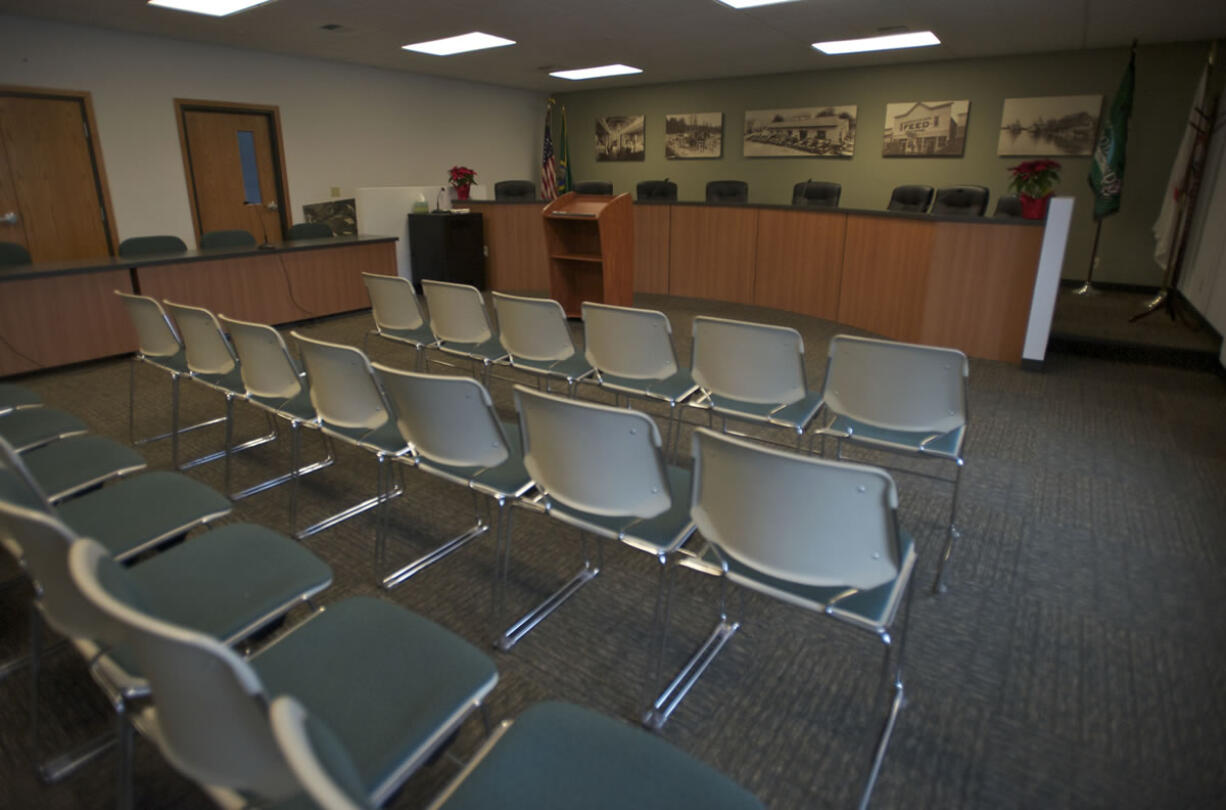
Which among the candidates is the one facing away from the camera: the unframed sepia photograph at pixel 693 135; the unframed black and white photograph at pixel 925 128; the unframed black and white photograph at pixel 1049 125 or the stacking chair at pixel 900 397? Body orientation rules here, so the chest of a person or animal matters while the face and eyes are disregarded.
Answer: the stacking chair

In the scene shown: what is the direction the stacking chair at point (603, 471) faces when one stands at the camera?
facing away from the viewer and to the right of the viewer

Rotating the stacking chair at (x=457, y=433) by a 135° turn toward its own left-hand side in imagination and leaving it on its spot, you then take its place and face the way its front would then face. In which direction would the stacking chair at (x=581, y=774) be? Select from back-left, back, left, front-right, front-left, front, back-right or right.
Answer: left

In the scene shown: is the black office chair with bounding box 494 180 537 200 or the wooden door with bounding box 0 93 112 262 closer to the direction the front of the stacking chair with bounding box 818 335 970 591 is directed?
the black office chair

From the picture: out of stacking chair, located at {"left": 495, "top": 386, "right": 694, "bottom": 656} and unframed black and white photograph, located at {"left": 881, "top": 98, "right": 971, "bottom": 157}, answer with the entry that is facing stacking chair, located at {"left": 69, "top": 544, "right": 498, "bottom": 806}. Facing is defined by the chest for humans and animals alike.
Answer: the unframed black and white photograph

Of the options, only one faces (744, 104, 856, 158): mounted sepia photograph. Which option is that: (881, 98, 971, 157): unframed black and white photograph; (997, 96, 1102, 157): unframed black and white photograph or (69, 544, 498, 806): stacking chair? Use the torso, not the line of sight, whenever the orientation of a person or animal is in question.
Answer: the stacking chair

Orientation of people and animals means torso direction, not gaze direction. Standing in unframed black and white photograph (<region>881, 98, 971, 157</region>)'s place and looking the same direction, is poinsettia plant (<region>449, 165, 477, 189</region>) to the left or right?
on its right

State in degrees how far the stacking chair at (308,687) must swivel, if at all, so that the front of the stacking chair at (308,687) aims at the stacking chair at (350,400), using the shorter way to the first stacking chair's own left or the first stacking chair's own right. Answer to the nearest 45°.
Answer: approximately 45° to the first stacking chair's own left

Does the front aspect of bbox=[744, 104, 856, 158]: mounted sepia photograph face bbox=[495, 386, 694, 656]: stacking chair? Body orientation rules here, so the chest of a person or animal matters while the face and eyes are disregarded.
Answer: yes

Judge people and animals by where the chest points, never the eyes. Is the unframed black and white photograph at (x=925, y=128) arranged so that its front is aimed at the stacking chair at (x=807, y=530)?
yes

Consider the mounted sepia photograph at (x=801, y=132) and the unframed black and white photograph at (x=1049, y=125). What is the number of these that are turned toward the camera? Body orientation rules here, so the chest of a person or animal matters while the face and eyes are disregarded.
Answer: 2

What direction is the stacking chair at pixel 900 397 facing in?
away from the camera

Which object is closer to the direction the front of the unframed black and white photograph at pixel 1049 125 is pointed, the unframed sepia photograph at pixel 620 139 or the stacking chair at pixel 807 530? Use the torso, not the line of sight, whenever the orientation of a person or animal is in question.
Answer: the stacking chair

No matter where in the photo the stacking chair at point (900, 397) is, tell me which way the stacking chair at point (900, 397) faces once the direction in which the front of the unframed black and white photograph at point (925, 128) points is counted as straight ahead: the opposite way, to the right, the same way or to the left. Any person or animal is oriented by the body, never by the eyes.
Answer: the opposite way

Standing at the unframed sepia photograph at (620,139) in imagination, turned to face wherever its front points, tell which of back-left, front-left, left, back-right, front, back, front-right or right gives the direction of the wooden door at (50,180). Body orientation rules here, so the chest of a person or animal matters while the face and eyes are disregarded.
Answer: front-right

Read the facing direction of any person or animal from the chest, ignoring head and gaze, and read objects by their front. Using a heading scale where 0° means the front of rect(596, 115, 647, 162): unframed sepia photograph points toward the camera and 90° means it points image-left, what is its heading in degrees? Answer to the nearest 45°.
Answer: approximately 0°

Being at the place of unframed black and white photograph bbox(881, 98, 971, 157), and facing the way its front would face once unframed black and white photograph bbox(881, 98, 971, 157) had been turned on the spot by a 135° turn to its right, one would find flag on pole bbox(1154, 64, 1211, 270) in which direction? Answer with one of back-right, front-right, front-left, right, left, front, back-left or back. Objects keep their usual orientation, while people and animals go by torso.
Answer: back

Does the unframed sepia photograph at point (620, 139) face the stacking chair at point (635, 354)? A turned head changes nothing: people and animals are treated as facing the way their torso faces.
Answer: yes

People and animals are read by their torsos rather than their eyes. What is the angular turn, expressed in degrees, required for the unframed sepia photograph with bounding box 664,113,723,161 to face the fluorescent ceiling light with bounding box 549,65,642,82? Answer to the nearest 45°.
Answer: approximately 45° to its right
